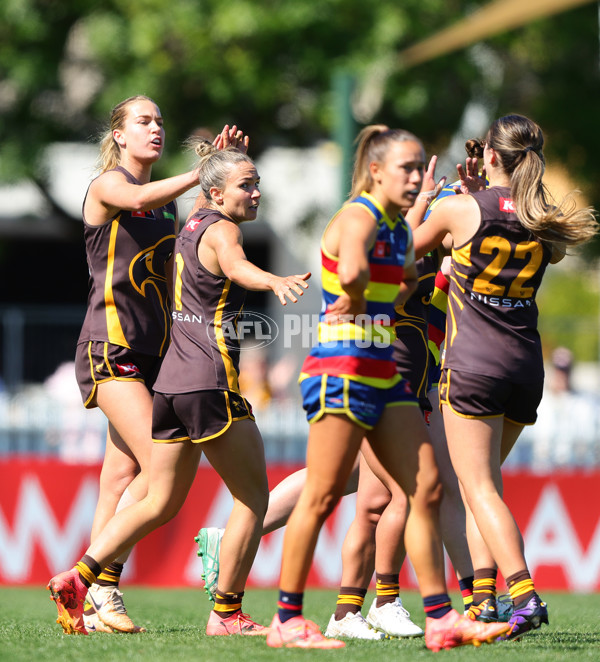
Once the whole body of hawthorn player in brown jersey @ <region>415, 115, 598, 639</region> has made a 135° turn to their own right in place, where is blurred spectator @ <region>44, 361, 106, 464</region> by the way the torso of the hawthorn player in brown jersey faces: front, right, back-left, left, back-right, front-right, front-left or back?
back-left

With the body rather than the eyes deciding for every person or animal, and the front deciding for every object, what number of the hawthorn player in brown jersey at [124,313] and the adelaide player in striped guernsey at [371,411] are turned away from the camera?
0

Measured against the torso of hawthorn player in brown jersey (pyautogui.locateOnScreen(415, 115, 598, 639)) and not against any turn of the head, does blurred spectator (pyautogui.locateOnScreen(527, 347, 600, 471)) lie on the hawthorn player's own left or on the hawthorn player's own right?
on the hawthorn player's own right

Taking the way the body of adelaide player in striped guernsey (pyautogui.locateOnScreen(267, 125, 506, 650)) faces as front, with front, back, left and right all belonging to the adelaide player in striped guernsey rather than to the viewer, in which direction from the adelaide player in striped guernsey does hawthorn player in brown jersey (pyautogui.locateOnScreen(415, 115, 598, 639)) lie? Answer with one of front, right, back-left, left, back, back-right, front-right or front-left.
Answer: left

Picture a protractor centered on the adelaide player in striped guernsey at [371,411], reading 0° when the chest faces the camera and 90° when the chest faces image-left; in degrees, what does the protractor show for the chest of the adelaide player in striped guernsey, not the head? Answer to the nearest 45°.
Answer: approximately 315°

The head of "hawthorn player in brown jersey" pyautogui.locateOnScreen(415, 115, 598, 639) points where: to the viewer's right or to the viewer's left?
to the viewer's left

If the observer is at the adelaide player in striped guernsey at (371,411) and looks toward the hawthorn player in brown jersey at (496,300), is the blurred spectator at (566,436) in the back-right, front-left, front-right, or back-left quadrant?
front-left

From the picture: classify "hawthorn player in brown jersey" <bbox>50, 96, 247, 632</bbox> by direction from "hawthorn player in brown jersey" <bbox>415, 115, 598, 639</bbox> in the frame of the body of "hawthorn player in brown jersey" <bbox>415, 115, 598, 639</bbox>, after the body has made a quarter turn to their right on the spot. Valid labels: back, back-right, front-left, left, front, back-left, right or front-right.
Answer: back-left

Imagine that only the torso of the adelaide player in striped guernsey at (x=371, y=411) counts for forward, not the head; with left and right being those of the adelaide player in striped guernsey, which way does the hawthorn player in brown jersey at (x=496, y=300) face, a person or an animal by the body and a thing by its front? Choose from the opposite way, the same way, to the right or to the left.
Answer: the opposite way

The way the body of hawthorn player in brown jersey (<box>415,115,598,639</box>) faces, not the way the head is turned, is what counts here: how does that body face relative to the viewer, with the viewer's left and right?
facing away from the viewer and to the left of the viewer

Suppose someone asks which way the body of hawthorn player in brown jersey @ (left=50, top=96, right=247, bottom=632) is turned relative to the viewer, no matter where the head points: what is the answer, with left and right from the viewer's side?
facing the viewer and to the right of the viewer

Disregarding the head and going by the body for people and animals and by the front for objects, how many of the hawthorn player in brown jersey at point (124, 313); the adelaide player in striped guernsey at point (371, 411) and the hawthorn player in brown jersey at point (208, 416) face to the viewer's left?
0
